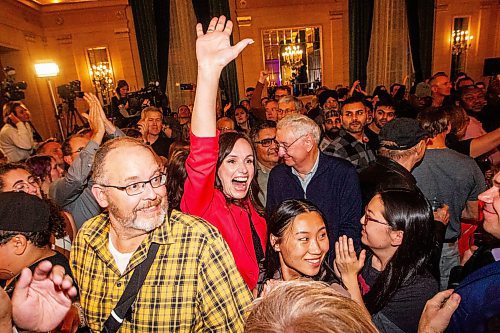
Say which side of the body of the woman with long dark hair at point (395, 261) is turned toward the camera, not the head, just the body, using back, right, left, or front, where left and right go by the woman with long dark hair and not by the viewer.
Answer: left

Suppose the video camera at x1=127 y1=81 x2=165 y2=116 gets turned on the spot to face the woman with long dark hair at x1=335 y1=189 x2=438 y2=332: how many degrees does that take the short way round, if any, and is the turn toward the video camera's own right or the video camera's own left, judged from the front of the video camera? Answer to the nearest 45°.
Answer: approximately 45° to the video camera's own right

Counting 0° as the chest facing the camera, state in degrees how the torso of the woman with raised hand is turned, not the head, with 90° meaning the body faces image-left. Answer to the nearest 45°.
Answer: approximately 315°

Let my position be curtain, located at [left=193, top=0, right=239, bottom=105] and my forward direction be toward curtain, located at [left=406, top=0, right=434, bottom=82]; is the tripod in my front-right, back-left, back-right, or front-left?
back-right

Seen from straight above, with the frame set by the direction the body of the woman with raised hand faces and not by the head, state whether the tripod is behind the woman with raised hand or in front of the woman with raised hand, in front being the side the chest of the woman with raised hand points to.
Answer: behind

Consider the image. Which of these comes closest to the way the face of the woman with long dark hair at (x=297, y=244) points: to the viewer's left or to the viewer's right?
to the viewer's right

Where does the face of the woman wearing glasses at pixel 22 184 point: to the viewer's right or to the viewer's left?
to the viewer's right

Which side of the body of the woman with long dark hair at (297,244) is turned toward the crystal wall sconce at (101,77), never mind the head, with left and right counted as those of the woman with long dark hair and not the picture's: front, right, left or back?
back

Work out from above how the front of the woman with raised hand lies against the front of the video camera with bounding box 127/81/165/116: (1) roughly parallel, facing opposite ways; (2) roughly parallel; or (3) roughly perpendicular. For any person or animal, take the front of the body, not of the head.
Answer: roughly perpendicular

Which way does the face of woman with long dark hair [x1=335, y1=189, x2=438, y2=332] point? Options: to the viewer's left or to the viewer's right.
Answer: to the viewer's left

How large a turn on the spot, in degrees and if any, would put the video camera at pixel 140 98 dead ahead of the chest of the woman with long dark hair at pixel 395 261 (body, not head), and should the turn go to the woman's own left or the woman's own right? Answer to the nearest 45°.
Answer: approximately 45° to the woman's own right

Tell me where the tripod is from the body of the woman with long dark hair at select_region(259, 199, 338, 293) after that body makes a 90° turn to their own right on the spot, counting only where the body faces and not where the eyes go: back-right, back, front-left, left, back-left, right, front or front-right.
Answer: right
